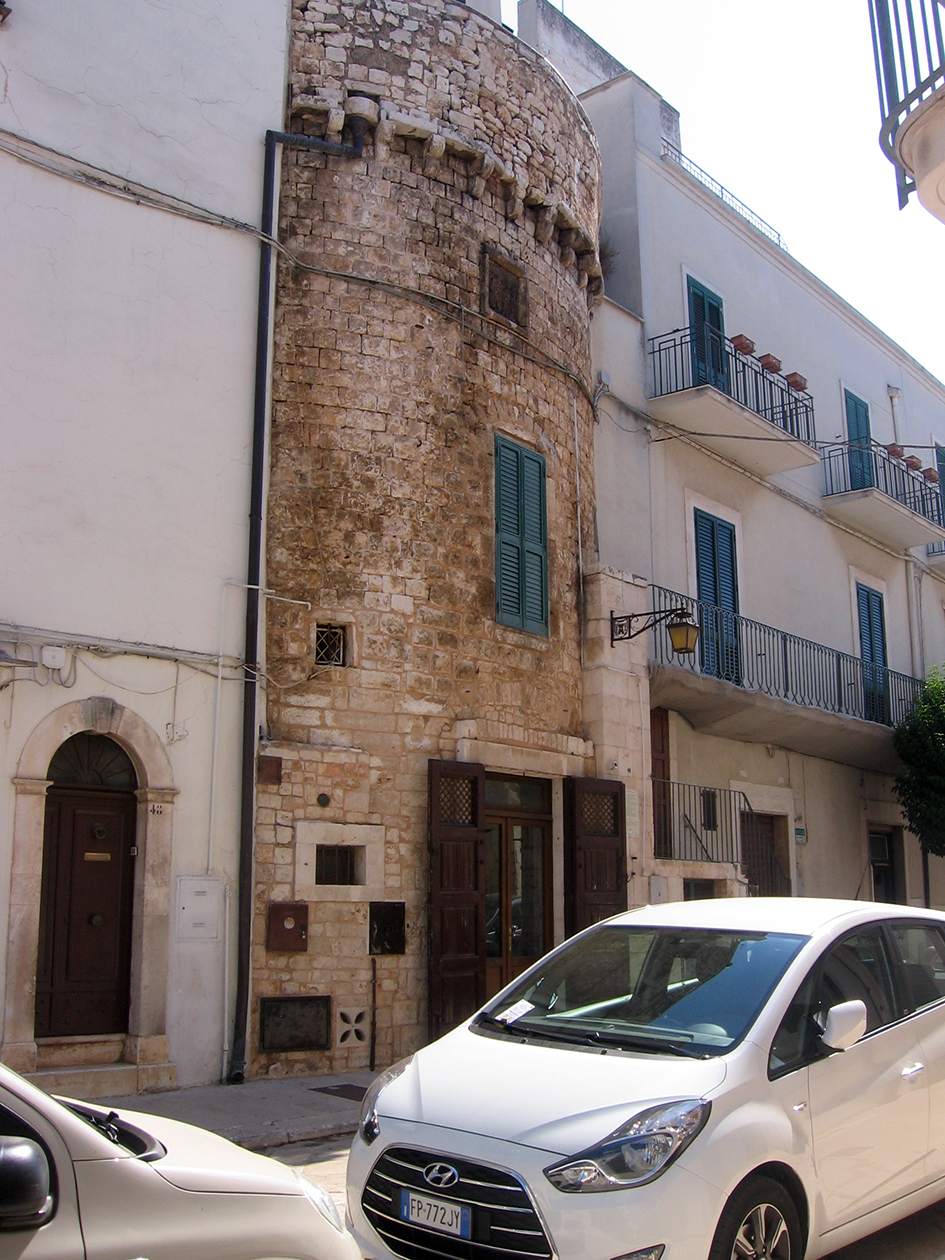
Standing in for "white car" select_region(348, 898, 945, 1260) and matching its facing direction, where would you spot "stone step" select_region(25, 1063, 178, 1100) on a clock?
The stone step is roughly at 3 o'clock from the white car.

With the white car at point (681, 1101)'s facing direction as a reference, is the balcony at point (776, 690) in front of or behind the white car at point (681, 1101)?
behind

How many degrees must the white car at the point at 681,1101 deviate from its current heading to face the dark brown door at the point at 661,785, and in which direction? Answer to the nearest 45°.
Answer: approximately 135° to its right

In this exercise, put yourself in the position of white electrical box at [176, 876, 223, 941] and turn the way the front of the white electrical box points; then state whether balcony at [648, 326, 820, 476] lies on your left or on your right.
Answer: on your left

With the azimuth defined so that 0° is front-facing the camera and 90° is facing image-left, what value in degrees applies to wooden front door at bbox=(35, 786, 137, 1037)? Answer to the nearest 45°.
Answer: approximately 0°

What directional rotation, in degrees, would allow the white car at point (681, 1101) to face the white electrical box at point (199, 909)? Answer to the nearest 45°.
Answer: approximately 90° to its right

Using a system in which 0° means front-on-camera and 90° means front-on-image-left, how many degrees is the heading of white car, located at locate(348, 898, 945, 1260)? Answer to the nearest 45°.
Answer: approximately 45°

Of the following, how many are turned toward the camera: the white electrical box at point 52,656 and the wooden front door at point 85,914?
2

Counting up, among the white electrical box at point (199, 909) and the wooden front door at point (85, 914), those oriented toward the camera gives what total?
2
